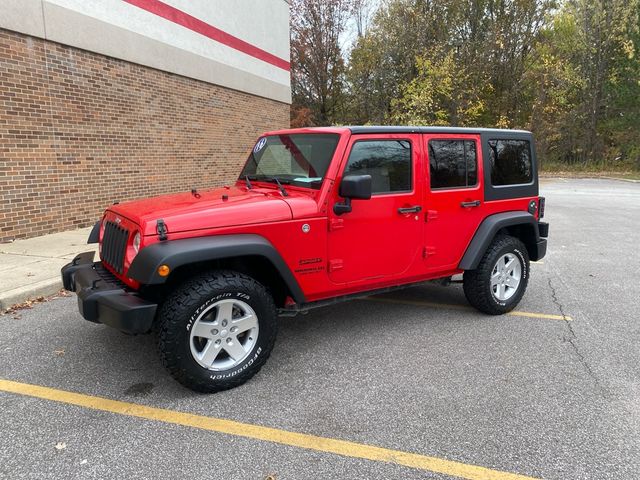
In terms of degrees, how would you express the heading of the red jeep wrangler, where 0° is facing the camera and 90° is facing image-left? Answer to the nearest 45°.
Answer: approximately 45°

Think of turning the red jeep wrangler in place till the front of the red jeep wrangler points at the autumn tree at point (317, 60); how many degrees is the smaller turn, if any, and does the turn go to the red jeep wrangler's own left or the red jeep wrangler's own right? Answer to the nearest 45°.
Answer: approximately 135° to the red jeep wrangler's own right
